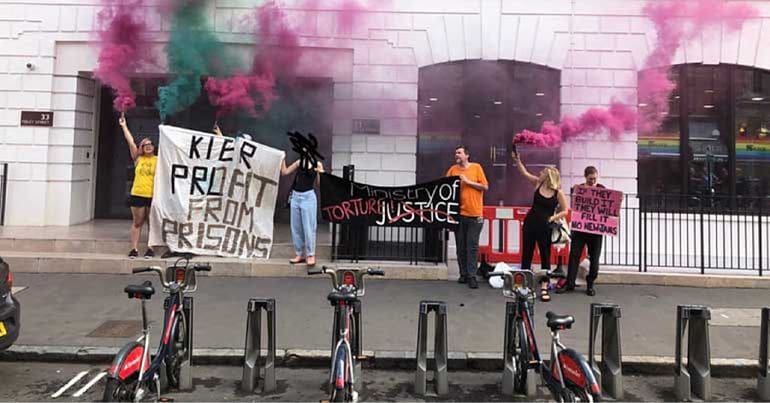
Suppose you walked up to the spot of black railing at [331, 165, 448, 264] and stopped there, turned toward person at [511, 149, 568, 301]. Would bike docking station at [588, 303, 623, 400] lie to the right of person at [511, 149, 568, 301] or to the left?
right

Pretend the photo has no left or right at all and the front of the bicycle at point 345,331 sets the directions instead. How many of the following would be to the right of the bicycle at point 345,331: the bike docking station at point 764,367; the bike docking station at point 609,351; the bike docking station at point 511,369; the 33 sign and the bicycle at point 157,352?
3

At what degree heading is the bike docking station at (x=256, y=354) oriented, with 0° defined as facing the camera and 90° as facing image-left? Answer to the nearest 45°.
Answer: approximately 0°

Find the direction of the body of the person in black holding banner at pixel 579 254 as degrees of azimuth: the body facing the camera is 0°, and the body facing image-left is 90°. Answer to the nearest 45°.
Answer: approximately 0°

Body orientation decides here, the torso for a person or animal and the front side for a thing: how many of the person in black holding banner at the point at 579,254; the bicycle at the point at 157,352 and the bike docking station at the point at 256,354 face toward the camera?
2

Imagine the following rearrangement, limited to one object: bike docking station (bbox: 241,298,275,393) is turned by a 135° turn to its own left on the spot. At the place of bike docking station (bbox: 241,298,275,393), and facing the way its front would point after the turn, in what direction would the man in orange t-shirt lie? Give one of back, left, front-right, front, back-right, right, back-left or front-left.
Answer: front

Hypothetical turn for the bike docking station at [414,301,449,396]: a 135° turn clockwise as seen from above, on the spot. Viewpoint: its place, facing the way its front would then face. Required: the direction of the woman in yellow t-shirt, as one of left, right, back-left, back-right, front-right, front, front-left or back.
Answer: front

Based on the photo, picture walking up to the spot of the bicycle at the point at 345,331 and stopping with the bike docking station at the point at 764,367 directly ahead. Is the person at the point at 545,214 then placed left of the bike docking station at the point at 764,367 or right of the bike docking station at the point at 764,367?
left

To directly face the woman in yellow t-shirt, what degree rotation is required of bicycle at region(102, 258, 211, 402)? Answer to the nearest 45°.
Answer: approximately 45° to its left

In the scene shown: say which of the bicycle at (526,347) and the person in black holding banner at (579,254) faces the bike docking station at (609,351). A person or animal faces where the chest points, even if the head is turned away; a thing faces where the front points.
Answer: the person in black holding banner

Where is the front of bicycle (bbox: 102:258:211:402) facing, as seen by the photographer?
facing away from the viewer and to the right of the viewer

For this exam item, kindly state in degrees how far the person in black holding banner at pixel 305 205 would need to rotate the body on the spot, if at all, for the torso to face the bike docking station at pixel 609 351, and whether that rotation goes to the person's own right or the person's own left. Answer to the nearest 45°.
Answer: approximately 45° to the person's own left

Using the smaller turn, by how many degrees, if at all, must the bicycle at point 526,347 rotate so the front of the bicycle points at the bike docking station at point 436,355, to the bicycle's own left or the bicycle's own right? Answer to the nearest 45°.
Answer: approximately 45° to the bicycle's own left
